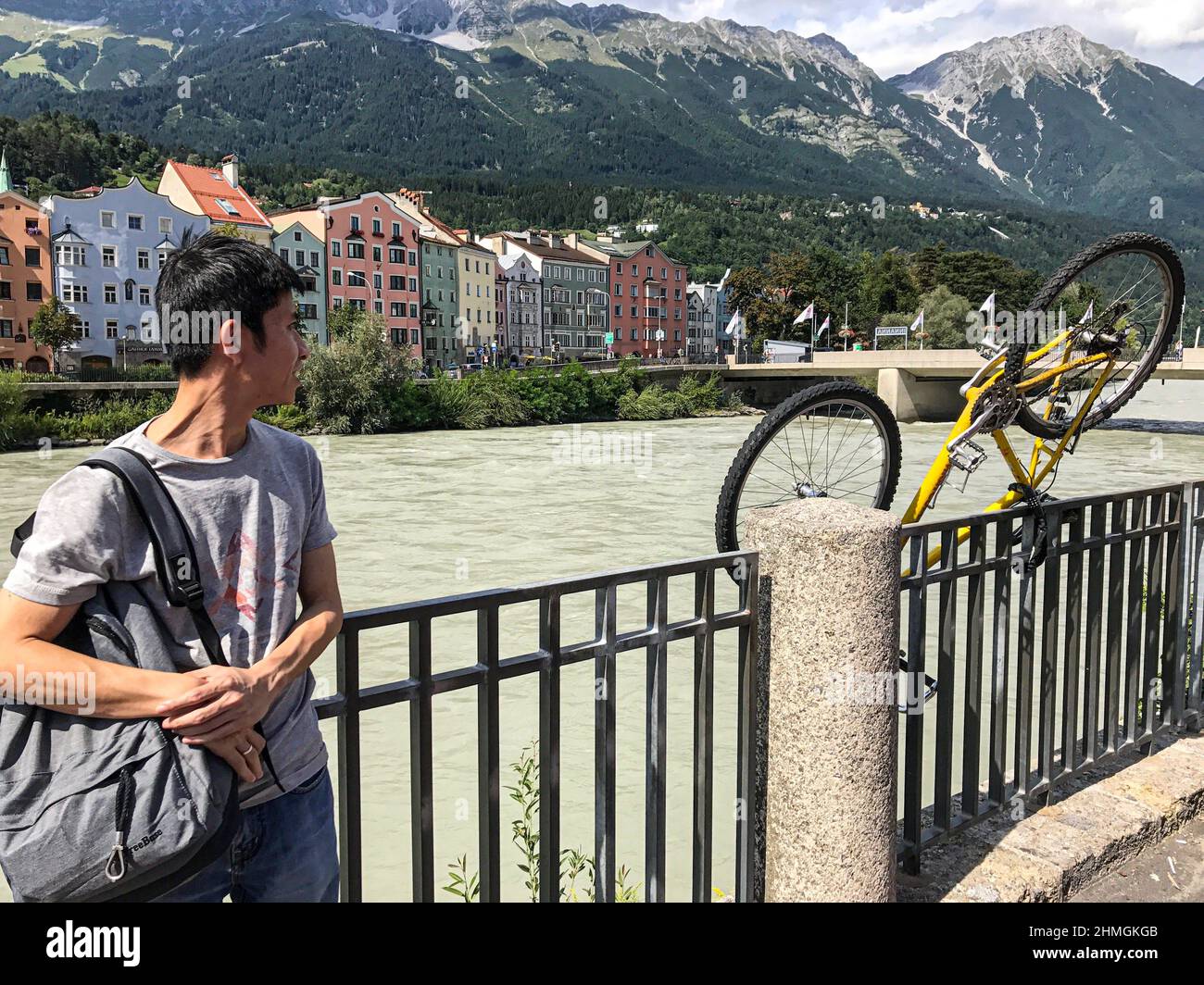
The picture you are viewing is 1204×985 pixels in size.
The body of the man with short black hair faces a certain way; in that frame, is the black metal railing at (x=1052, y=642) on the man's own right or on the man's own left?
on the man's own left

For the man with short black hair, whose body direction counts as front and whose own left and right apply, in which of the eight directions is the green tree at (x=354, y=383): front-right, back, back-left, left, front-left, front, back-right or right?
back-left

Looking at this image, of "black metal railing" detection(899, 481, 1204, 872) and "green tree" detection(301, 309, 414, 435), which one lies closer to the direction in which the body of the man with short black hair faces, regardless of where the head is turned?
the black metal railing

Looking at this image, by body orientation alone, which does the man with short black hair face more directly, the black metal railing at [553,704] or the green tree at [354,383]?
the black metal railing

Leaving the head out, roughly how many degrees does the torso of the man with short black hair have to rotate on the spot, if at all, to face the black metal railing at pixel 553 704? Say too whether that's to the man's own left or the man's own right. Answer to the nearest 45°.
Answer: approximately 90° to the man's own left

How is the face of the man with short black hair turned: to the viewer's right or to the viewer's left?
to the viewer's right

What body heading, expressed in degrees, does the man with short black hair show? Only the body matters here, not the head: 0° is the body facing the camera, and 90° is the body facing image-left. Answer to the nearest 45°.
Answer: approximately 315°

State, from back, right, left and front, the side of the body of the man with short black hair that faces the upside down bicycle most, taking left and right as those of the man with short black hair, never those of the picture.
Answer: left
